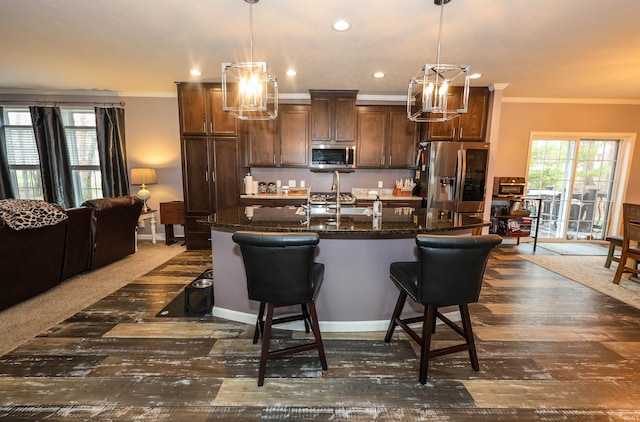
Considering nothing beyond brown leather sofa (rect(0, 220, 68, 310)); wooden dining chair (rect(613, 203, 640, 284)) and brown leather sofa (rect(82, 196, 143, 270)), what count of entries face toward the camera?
0

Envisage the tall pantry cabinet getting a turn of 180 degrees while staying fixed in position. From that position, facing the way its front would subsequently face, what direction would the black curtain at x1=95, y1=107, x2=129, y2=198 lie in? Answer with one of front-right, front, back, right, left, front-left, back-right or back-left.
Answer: front-left

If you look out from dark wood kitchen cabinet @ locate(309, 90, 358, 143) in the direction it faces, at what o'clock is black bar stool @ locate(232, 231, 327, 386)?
The black bar stool is roughly at 12 o'clock from the dark wood kitchen cabinet.

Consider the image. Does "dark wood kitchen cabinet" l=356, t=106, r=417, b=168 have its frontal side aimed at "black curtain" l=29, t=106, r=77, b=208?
no

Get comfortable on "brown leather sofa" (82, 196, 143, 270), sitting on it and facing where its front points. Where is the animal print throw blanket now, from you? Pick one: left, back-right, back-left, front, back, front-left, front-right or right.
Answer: left

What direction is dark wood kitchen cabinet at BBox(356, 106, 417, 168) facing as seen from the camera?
toward the camera

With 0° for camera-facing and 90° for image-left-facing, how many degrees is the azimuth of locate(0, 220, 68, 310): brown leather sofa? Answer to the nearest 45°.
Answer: approximately 135°

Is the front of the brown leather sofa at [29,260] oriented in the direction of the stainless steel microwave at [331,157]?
no

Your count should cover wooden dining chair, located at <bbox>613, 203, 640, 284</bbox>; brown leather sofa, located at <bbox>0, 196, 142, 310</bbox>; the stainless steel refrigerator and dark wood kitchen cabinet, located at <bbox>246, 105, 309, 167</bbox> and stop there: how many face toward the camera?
2

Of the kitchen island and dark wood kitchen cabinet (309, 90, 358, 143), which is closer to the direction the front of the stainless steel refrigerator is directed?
the kitchen island

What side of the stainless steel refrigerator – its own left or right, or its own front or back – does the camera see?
front

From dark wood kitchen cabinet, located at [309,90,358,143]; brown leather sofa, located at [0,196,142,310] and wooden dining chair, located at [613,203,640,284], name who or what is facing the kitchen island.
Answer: the dark wood kitchen cabinet

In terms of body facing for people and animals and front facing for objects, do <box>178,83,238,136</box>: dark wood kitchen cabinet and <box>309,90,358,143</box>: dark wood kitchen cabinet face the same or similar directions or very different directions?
same or similar directions

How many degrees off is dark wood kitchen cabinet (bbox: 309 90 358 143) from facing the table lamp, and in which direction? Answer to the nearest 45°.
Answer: approximately 90° to its right

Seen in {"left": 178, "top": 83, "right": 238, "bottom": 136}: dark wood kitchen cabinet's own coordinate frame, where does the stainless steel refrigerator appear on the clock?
The stainless steel refrigerator is roughly at 10 o'clock from the dark wood kitchen cabinet.

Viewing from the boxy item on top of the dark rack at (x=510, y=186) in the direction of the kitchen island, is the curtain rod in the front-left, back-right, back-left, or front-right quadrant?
front-right

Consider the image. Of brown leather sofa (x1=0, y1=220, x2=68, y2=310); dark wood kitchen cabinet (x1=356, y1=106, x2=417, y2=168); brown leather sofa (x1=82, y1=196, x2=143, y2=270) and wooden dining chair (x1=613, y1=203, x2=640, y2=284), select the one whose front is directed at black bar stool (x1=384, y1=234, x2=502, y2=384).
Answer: the dark wood kitchen cabinet

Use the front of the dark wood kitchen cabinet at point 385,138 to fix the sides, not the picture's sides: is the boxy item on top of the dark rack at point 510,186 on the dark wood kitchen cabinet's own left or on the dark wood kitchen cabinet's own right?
on the dark wood kitchen cabinet's own left

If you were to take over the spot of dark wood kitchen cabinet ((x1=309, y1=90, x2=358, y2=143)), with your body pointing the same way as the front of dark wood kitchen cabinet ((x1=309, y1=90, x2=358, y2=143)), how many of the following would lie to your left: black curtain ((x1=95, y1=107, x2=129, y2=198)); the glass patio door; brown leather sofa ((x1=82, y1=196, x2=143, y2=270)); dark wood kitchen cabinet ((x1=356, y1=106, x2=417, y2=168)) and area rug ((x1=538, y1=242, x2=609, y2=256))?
3

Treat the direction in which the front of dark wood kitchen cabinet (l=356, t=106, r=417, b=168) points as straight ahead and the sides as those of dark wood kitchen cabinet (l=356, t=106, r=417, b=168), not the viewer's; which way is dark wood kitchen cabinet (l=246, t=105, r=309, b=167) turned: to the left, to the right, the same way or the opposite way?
the same way
